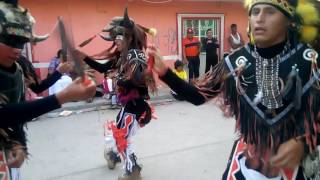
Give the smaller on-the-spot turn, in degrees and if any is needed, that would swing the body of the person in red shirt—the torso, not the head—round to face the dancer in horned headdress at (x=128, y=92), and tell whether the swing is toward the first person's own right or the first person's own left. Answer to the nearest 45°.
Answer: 0° — they already face them

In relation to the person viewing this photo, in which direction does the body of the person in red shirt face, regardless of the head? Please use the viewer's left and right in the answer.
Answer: facing the viewer

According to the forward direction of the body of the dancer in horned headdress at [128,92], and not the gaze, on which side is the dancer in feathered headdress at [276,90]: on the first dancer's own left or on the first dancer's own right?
on the first dancer's own left

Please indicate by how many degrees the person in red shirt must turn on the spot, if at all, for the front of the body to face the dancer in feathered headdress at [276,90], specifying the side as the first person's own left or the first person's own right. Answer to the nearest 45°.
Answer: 0° — they already face them
